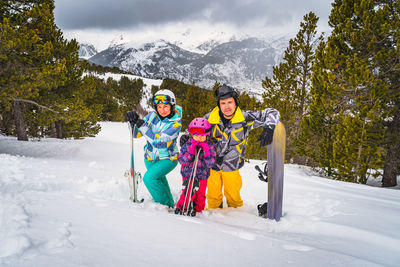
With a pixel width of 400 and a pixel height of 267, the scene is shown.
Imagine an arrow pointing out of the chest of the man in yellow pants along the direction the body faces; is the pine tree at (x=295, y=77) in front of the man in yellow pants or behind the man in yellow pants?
behind

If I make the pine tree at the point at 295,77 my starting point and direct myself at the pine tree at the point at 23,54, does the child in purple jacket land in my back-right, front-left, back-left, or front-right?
front-left

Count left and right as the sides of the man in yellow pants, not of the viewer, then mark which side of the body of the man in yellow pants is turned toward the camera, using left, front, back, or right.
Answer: front

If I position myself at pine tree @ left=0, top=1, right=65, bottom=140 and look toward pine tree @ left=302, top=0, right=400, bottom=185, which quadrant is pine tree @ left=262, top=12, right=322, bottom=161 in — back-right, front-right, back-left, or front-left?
front-left
